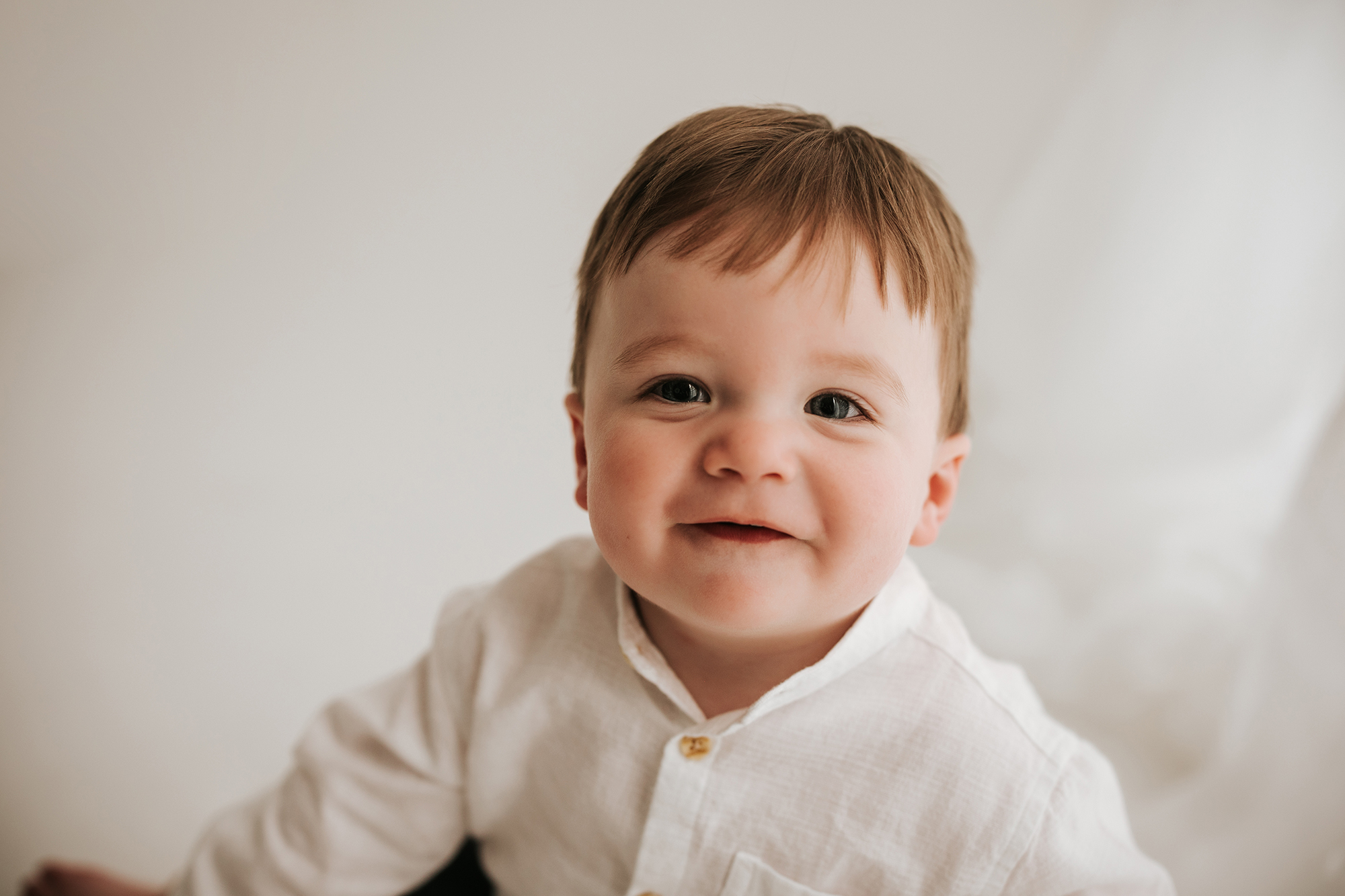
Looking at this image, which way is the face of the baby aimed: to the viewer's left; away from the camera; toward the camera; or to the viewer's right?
toward the camera

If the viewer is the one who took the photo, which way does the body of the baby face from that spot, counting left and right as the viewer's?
facing the viewer
